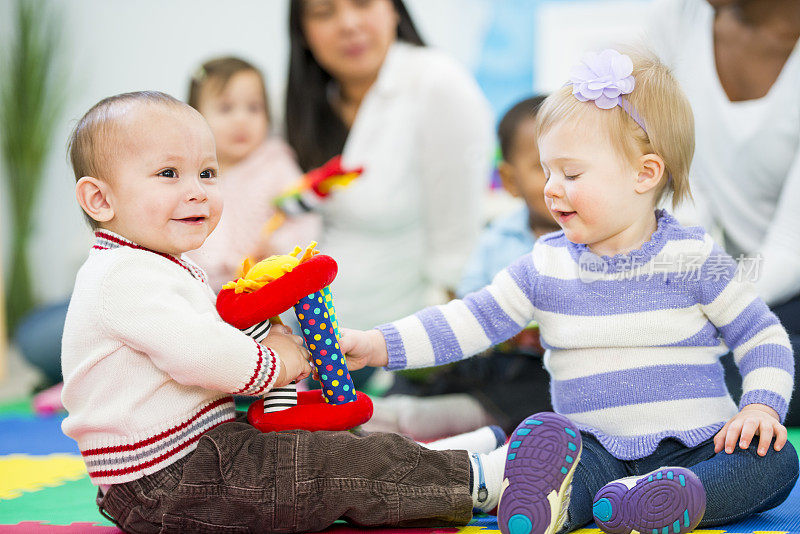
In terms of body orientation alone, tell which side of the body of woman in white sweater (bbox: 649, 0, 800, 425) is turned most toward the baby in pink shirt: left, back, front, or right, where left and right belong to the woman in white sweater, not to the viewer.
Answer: right

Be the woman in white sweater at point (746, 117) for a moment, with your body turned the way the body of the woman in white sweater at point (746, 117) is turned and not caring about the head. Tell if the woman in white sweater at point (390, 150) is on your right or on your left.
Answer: on your right

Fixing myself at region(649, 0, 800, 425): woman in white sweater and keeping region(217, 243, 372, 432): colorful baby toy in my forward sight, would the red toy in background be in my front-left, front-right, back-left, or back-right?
front-right

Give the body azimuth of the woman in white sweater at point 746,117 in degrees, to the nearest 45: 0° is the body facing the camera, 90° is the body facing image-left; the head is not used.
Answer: approximately 0°

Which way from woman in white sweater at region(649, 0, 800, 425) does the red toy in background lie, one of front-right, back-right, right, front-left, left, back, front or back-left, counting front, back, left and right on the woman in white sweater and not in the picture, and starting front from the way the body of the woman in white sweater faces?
right

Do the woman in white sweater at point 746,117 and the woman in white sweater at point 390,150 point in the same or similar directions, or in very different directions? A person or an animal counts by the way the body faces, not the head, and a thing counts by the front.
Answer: same or similar directions

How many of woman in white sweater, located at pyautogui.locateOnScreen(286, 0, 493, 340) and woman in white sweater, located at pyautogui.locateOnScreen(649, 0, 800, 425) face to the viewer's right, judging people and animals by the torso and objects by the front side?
0

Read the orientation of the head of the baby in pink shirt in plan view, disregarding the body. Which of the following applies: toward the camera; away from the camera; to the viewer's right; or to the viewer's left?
toward the camera

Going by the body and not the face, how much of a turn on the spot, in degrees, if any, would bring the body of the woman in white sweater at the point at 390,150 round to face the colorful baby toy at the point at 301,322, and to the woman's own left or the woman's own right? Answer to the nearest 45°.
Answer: approximately 45° to the woman's own left

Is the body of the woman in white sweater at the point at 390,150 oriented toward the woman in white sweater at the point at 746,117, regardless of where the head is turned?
no

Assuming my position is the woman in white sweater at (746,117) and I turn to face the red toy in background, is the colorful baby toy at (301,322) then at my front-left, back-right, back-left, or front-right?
front-left

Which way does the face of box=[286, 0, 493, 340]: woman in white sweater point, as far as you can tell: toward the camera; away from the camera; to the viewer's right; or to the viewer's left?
toward the camera

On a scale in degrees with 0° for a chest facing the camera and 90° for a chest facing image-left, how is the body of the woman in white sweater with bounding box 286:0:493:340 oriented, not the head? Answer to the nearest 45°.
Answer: approximately 45°
